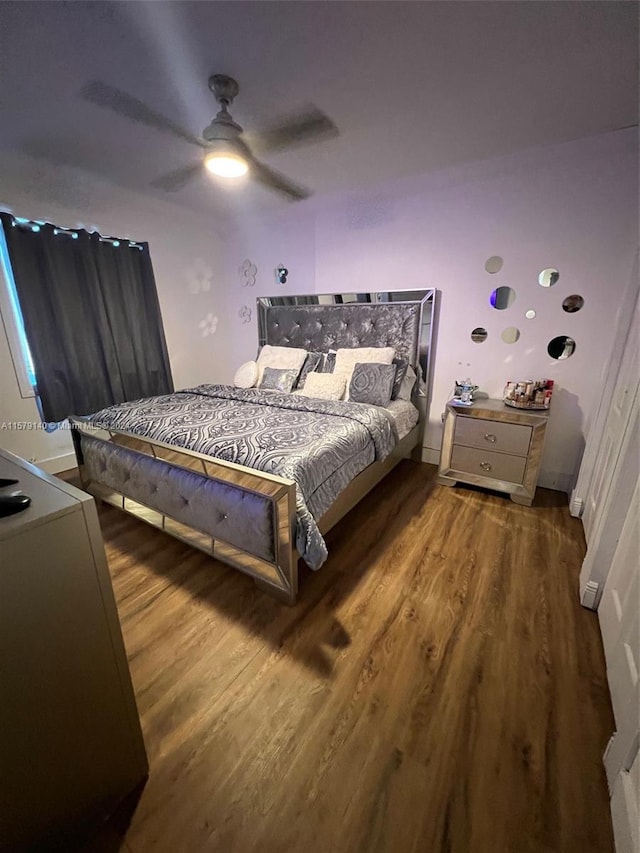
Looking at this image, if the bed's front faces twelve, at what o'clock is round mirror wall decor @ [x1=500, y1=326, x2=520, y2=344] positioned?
The round mirror wall decor is roughly at 7 o'clock from the bed.

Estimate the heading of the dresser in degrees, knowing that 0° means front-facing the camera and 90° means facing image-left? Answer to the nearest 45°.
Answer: approximately 225°

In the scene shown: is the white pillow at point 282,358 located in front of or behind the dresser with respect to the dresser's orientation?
in front

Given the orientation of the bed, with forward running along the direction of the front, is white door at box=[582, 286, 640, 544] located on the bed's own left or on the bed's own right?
on the bed's own left

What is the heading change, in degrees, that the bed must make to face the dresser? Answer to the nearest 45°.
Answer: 0° — it already faces it

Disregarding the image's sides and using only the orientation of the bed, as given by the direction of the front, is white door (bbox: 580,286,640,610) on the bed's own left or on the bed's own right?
on the bed's own left

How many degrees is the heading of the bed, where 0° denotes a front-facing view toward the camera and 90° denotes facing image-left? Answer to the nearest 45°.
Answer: approximately 45°

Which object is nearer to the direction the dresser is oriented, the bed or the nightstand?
the bed

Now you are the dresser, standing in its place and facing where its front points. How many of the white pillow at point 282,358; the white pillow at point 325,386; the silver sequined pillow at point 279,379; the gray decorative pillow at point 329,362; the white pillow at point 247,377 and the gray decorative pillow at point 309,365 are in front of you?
6

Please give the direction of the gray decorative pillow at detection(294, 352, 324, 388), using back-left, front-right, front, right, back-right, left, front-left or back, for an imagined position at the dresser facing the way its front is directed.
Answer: front

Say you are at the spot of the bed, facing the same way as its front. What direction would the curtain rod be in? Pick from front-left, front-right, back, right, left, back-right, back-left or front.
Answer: right

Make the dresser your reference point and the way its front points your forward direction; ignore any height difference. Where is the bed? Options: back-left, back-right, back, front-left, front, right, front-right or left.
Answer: front
